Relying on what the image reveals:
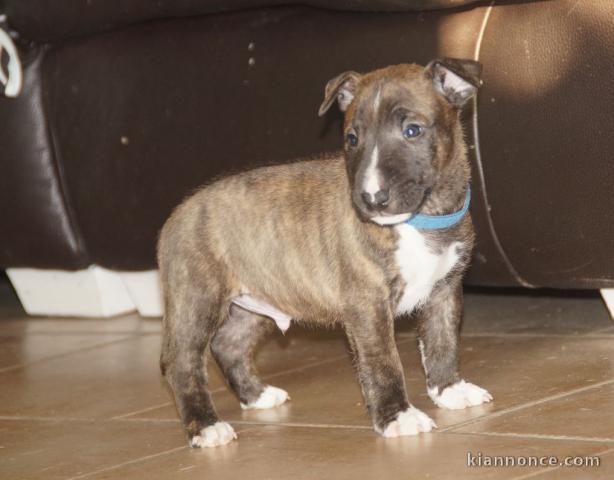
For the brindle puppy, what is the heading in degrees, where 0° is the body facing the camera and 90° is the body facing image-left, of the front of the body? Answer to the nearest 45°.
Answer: approximately 315°

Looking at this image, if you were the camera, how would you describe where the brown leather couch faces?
facing the viewer

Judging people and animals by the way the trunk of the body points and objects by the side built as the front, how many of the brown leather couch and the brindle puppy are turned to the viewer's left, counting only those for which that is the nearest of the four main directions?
0

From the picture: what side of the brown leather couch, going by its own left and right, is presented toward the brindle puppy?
front
